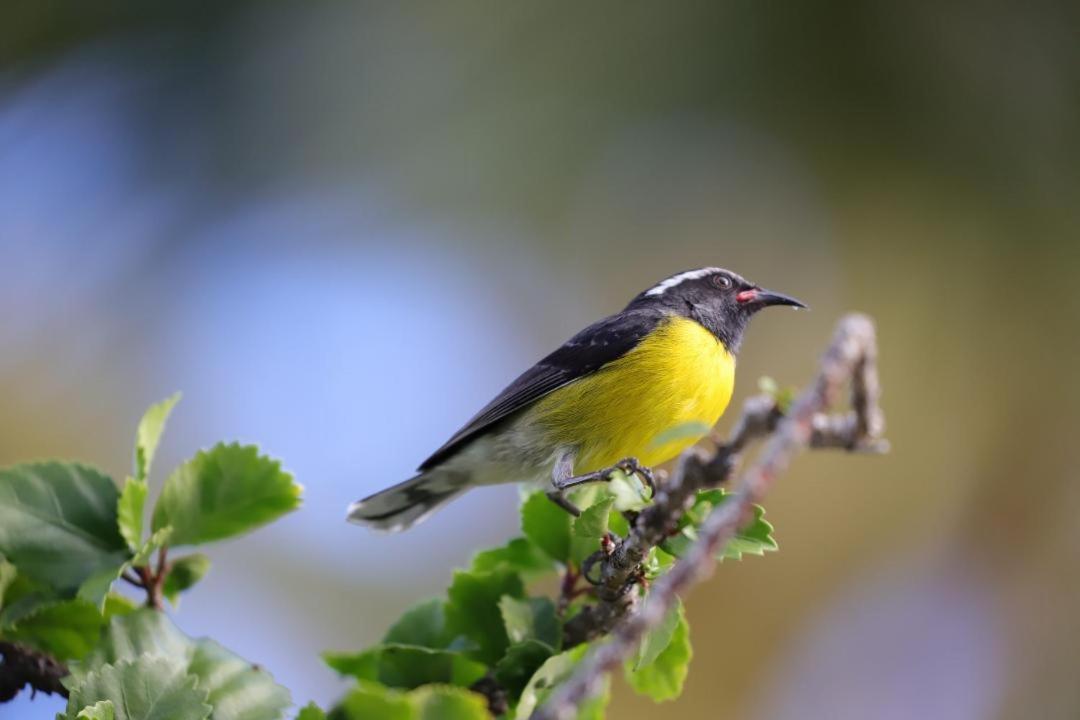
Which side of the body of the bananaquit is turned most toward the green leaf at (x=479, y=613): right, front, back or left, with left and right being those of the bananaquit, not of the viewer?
back

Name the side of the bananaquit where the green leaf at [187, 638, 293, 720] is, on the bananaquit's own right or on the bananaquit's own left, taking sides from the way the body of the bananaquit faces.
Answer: on the bananaquit's own right

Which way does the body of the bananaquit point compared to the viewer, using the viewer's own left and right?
facing to the right of the viewer

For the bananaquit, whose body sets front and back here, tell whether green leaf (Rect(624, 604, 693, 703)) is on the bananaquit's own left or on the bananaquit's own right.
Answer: on the bananaquit's own right
